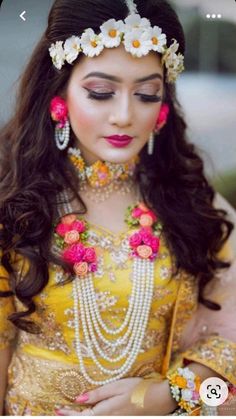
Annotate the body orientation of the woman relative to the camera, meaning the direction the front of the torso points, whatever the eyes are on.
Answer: toward the camera
